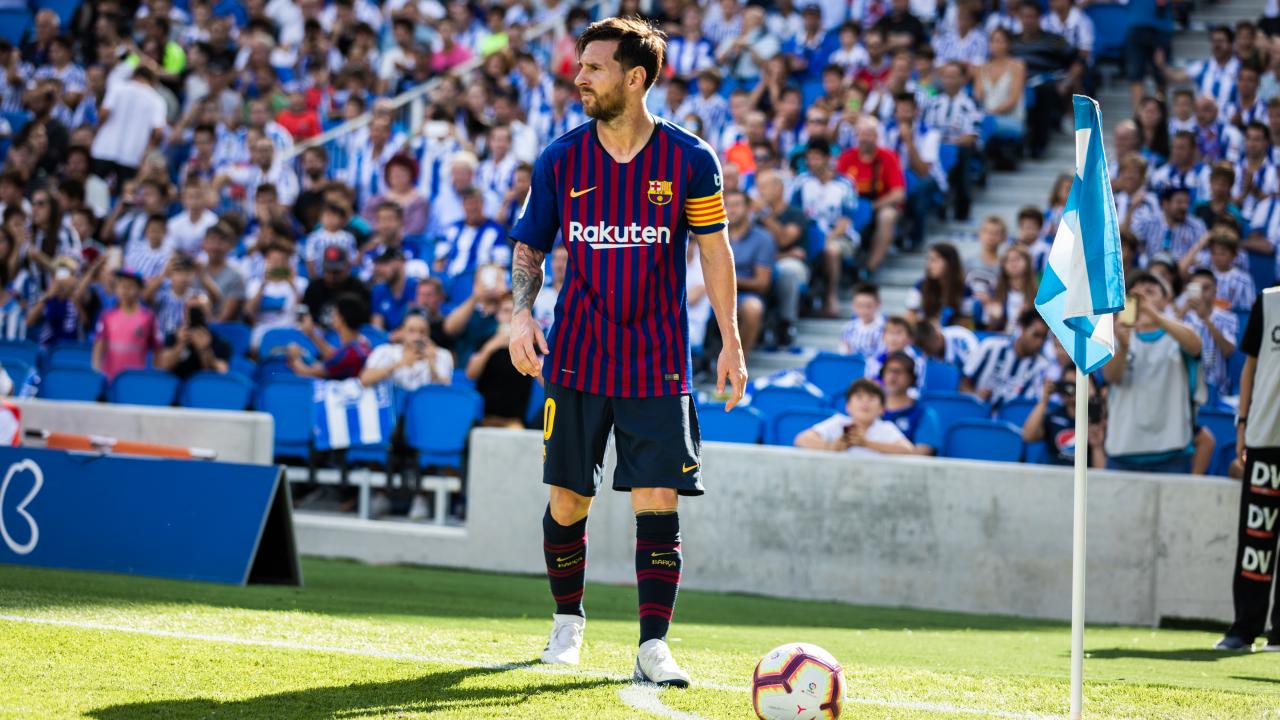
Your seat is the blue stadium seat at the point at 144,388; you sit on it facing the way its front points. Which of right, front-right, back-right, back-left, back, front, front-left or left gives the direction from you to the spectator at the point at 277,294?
back-left

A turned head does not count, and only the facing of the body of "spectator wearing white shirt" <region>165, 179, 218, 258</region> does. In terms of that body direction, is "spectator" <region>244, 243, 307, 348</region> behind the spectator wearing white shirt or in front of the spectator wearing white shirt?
in front

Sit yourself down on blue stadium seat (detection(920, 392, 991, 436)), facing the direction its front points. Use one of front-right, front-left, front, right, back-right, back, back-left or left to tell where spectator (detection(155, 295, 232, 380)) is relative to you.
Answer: right

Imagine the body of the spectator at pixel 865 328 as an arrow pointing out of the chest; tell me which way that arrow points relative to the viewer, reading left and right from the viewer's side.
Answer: facing the viewer

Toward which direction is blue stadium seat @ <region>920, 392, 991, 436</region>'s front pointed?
toward the camera

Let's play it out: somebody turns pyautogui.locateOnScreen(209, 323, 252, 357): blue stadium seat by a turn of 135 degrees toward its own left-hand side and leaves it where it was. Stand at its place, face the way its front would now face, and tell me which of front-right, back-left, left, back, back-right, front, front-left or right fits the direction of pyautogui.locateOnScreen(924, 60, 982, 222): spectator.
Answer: front-right

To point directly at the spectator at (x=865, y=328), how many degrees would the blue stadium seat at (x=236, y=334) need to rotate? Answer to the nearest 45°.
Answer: approximately 45° to its left

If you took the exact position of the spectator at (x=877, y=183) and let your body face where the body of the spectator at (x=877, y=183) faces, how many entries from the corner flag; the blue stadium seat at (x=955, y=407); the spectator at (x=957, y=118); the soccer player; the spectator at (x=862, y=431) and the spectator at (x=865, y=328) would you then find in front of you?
5

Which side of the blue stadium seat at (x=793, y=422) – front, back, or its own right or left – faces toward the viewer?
front

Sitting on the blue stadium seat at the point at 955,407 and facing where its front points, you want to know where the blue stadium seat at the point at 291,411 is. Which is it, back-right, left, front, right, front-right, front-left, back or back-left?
right

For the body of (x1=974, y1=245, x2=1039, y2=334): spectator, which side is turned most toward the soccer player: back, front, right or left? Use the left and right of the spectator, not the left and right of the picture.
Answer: front

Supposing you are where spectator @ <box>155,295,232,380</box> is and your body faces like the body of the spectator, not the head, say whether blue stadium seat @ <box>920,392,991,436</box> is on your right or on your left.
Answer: on your left

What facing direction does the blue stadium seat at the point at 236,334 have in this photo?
toward the camera

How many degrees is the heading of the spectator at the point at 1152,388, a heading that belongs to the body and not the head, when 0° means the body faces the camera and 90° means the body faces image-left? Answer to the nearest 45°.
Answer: approximately 0°

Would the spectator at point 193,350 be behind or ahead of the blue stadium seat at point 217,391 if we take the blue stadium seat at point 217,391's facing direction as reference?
behind

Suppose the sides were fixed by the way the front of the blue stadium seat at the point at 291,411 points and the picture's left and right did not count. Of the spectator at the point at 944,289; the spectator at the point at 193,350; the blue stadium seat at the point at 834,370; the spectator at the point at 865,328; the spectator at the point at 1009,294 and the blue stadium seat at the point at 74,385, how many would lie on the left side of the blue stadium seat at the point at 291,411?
4

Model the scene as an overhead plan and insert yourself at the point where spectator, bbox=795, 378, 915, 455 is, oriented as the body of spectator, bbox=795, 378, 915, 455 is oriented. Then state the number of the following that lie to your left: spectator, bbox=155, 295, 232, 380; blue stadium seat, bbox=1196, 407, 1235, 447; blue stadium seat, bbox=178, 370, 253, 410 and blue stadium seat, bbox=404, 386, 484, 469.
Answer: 1
